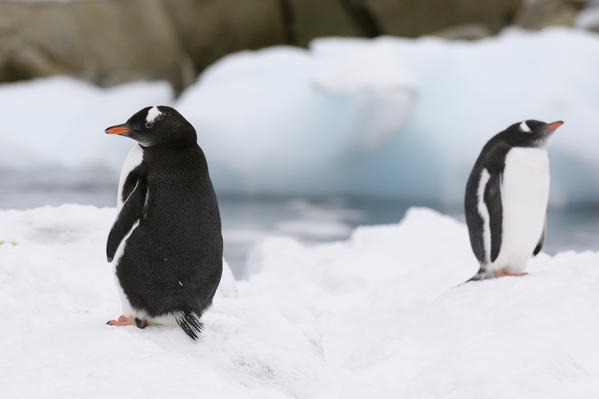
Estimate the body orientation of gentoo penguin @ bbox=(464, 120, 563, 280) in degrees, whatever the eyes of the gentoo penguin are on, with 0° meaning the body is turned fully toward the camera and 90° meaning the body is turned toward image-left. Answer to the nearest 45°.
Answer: approximately 315°

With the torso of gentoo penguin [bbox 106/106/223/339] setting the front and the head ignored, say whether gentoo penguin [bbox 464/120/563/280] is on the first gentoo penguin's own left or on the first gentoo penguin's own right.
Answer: on the first gentoo penguin's own right

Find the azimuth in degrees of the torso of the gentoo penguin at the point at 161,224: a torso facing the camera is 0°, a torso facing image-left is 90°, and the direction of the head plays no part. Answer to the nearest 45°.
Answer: approximately 135°

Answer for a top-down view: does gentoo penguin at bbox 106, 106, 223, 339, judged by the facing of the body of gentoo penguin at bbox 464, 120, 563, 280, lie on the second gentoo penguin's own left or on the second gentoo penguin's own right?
on the second gentoo penguin's own right

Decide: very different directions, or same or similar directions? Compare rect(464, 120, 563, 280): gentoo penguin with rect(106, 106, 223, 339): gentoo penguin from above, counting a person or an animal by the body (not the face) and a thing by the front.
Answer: very different directions
